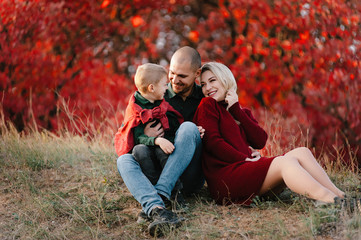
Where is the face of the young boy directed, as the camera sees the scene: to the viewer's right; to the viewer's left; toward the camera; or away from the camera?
to the viewer's right

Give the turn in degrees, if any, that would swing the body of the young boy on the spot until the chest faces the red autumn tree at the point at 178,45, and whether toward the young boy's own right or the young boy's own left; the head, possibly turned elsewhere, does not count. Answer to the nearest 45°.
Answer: approximately 135° to the young boy's own left

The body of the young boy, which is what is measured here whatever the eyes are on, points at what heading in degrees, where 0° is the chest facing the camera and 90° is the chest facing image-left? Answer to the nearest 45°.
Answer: approximately 315°
